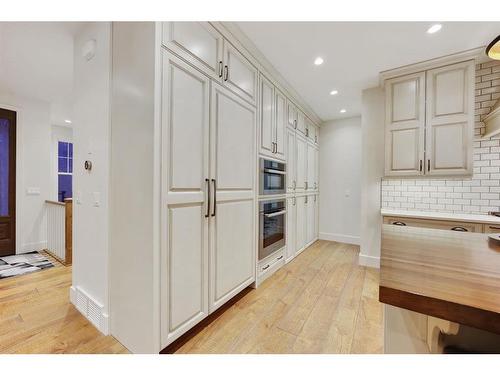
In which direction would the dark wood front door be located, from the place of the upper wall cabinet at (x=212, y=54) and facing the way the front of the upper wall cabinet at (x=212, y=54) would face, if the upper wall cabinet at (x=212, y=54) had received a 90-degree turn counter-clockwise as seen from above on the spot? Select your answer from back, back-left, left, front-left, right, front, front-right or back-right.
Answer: left

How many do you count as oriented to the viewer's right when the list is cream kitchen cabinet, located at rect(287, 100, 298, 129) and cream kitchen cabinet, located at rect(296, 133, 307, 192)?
2

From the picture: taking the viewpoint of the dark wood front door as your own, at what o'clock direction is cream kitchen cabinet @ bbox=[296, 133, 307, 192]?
The cream kitchen cabinet is roughly at 12 o'clock from the dark wood front door.

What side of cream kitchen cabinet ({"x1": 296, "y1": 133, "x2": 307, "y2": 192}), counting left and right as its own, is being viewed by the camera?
right

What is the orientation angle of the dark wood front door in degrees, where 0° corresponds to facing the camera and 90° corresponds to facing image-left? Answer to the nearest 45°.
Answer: approximately 315°

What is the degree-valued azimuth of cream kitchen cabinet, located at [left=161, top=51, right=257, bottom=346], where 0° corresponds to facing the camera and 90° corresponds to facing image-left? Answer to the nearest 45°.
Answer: approximately 315°

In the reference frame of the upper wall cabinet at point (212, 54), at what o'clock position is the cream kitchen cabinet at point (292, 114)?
The cream kitchen cabinet is roughly at 9 o'clock from the upper wall cabinet.

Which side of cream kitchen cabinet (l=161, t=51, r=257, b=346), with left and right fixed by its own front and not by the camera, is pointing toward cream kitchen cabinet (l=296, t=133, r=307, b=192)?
left

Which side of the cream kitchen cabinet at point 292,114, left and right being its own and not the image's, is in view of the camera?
right

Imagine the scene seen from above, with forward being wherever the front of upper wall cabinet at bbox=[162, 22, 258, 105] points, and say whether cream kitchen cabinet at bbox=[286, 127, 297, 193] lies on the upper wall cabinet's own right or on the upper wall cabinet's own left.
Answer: on the upper wall cabinet's own left
